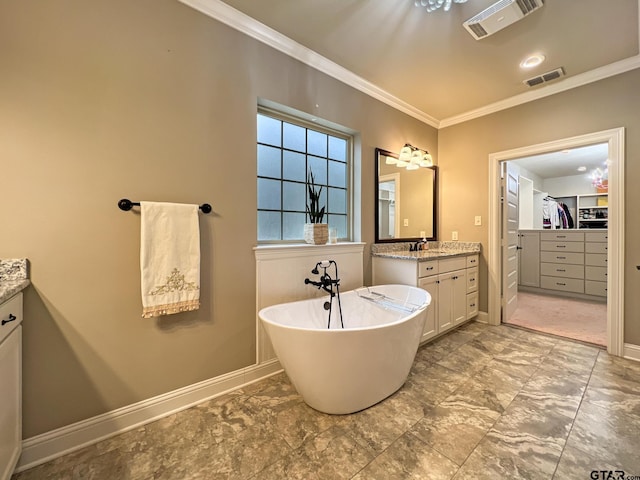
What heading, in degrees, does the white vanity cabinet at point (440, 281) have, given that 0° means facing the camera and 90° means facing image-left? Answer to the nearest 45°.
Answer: approximately 315°

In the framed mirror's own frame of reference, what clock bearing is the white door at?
The white door is roughly at 10 o'clock from the framed mirror.

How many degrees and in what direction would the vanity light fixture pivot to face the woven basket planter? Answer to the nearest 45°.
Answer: approximately 90° to its right

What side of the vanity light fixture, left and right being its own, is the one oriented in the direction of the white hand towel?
right

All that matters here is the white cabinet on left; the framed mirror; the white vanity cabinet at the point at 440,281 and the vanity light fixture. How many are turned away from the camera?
0

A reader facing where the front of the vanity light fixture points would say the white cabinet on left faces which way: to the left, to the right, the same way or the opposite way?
to the left

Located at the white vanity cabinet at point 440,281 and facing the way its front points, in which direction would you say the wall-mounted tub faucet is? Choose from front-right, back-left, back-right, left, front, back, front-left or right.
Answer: right

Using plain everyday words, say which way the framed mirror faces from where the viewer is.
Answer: facing the viewer and to the right of the viewer

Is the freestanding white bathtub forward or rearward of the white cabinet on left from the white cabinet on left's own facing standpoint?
forward

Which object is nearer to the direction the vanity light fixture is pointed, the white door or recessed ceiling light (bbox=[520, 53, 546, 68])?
the recessed ceiling light

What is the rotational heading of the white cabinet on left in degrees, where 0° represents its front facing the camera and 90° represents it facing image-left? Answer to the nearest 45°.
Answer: approximately 270°

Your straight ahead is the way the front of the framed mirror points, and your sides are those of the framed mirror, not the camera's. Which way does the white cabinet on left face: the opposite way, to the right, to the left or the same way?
to the left

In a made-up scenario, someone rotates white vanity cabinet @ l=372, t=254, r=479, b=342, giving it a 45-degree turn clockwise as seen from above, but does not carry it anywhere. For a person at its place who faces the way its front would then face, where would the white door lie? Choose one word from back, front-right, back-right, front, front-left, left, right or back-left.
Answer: back-left

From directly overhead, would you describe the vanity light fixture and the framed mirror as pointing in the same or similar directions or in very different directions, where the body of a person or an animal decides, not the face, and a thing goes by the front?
same or similar directions

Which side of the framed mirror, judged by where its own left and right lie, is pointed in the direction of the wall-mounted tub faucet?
right

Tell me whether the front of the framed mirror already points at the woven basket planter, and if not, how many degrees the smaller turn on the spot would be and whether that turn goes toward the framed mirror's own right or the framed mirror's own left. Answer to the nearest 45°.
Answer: approximately 90° to the framed mirror's own right

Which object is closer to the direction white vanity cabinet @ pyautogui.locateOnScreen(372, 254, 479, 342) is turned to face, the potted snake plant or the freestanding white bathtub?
the freestanding white bathtub
